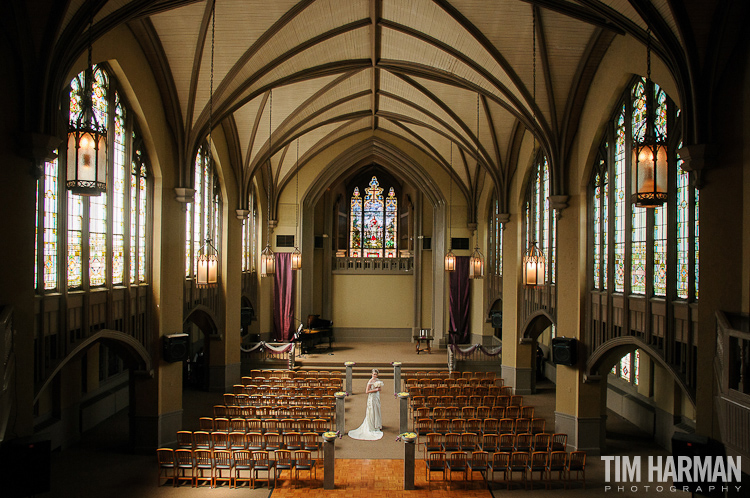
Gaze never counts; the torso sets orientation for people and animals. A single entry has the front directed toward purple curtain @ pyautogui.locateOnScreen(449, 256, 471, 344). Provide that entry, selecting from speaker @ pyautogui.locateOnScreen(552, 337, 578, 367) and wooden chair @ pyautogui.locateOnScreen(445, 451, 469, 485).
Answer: the wooden chair

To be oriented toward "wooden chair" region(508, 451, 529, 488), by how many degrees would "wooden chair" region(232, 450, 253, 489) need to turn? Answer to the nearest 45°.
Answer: approximately 90° to its right

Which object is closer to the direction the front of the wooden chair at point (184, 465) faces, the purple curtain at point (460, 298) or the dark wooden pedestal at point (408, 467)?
the purple curtain

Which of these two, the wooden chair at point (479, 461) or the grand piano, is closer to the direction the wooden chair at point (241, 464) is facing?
the grand piano

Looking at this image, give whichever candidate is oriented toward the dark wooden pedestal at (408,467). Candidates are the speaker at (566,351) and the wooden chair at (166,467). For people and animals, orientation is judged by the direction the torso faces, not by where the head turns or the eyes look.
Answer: the speaker

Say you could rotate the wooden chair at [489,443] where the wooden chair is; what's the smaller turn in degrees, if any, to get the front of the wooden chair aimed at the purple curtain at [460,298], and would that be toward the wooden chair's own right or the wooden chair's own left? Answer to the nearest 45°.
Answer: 0° — it already faces it

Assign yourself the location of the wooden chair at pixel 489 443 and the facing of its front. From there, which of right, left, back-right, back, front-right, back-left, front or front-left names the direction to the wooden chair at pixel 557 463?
back-right

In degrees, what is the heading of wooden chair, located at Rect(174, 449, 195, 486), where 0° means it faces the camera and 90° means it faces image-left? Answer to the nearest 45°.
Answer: approximately 180°

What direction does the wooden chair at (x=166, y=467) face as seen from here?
away from the camera

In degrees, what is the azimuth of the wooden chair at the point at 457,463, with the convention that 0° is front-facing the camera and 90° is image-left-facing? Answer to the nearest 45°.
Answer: approximately 180°

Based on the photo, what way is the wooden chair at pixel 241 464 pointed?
away from the camera

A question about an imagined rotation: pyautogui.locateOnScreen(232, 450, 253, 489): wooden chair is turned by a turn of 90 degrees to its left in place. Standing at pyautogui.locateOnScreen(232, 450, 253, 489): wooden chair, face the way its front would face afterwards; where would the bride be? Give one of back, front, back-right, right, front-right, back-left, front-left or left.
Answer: back-right

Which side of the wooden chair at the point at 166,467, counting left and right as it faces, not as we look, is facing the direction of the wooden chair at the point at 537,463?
right

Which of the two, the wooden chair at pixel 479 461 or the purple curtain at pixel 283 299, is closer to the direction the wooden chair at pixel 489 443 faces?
the purple curtain
